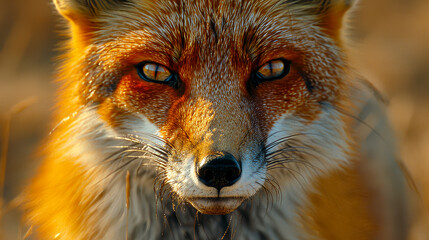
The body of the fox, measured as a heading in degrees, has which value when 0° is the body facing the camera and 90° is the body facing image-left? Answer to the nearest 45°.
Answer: approximately 0°
